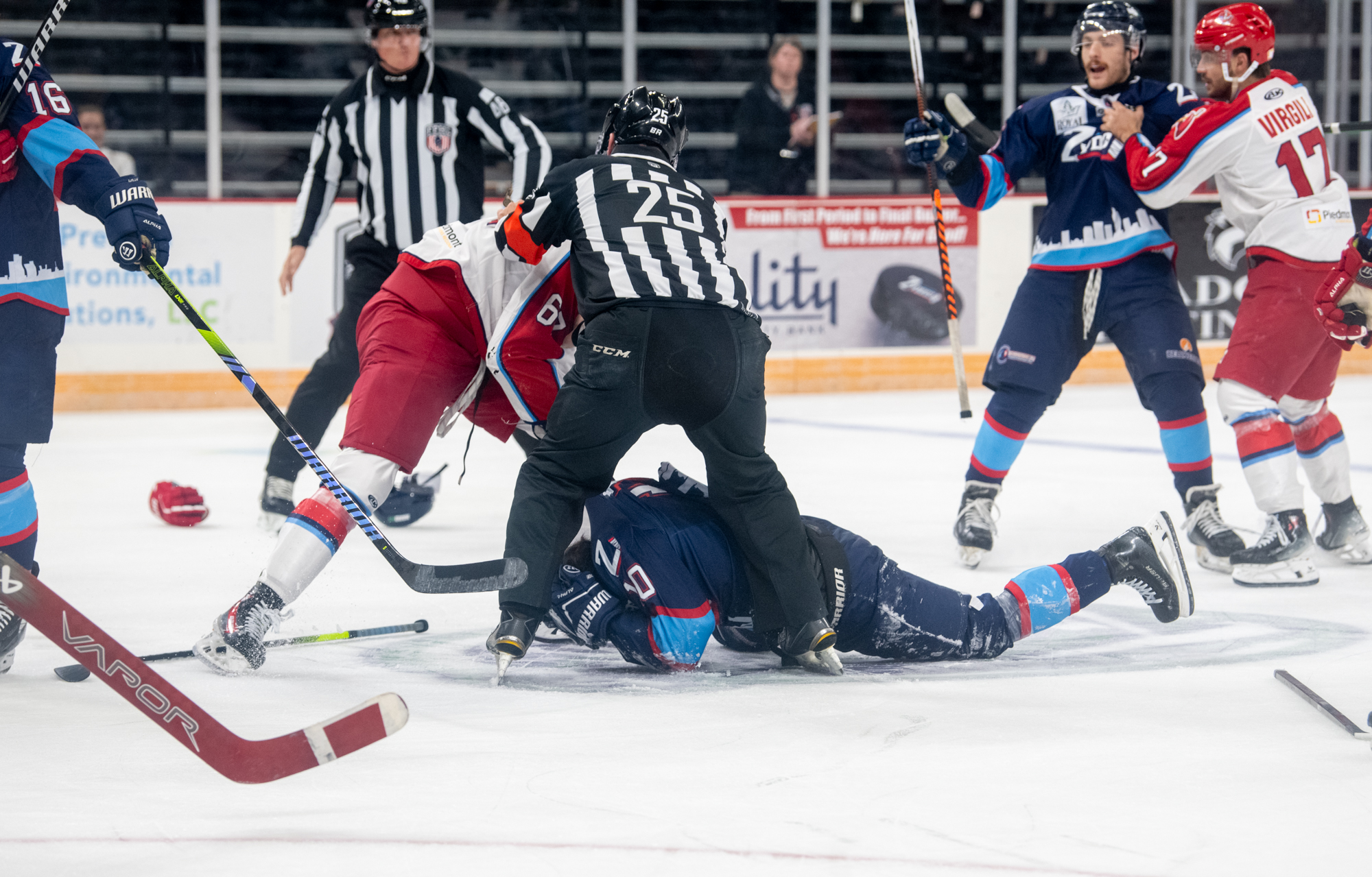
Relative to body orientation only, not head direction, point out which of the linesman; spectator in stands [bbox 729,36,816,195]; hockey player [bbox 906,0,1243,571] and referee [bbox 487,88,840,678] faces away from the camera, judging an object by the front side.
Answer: the referee

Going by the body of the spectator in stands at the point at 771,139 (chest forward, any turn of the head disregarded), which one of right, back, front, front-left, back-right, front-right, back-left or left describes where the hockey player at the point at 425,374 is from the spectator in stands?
front-right

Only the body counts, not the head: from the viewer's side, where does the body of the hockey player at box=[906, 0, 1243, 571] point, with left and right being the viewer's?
facing the viewer

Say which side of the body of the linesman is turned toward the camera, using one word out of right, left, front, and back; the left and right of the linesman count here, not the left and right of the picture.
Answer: front

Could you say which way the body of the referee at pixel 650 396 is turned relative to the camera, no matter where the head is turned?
away from the camera

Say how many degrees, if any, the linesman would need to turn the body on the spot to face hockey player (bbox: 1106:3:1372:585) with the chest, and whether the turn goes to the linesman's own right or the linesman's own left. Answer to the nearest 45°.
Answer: approximately 45° to the linesman's own left

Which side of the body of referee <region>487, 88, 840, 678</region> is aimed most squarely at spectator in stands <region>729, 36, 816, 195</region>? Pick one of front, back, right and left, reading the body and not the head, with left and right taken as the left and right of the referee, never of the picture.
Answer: front

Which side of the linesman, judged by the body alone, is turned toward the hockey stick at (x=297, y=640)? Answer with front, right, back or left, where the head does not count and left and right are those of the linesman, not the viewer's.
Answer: front

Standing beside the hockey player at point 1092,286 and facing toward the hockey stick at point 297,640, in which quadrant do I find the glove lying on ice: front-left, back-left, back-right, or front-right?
front-right

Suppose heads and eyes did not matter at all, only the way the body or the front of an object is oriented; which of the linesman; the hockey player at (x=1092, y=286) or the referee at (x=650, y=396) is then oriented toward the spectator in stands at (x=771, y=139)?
the referee

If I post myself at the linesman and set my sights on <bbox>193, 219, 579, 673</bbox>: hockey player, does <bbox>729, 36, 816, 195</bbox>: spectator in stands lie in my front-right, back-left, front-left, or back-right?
back-left

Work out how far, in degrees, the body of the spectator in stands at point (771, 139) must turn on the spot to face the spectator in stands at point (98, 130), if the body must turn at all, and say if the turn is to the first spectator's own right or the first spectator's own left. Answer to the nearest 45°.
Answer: approximately 135° to the first spectator's own right

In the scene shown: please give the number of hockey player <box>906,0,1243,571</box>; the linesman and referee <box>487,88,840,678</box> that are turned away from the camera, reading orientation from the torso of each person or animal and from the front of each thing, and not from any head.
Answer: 1

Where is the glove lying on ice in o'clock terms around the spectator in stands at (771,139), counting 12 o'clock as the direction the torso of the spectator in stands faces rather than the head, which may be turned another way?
The glove lying on ice is roughly at 2 o'clock from the spectator in stands.

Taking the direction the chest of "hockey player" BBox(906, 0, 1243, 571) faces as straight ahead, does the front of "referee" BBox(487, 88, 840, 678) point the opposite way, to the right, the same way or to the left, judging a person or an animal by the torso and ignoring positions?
the opposite way
